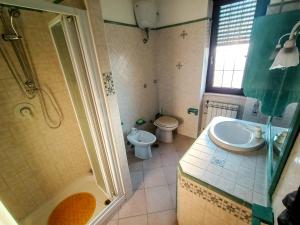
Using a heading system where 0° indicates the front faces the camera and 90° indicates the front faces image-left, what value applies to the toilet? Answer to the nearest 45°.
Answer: approximately 315°

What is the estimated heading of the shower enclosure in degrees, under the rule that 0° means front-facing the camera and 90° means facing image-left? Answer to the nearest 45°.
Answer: approximately 315°

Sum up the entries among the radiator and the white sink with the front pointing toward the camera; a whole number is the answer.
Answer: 1

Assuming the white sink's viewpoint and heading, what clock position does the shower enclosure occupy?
The shower enclosure is roughly at 11 o'clock from the white sink.

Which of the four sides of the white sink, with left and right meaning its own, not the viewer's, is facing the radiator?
right

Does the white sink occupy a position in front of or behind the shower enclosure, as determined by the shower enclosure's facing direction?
in front

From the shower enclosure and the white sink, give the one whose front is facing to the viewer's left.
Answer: the white sink

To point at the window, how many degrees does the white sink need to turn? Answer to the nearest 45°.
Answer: approximately 90° to its right

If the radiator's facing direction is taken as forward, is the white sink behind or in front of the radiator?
in front

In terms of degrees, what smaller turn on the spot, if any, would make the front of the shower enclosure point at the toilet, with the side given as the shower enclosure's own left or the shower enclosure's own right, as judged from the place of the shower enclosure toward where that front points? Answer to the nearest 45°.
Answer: approximately 45° to the shower enclosure's own left

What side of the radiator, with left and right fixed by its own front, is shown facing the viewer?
front

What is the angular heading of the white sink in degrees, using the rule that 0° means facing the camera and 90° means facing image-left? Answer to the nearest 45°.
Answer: approximately 90°

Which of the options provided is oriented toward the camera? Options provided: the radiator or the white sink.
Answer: the radiator

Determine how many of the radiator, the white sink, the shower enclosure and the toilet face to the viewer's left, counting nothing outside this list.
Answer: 1
